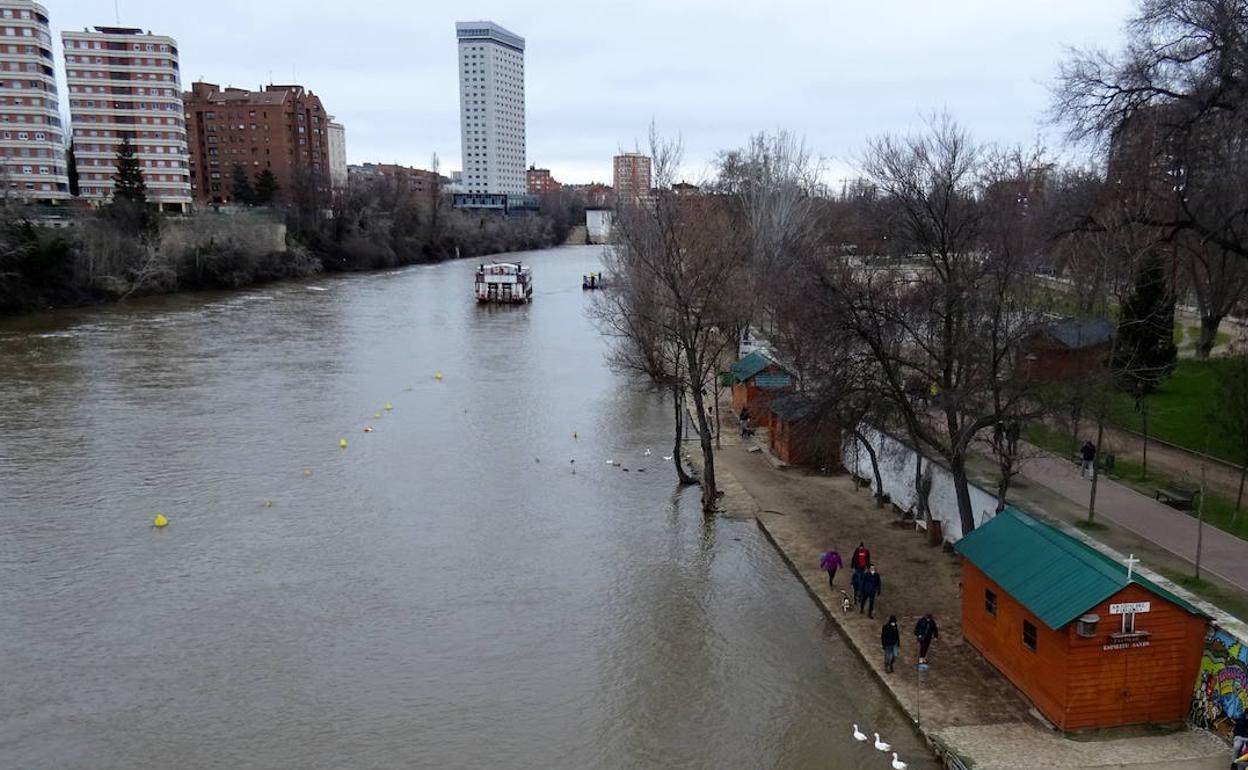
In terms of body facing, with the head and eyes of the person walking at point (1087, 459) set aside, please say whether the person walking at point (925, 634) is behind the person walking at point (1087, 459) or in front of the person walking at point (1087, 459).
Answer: behind

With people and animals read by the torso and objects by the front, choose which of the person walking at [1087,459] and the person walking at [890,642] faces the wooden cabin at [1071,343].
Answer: the person walking at [1087,459]

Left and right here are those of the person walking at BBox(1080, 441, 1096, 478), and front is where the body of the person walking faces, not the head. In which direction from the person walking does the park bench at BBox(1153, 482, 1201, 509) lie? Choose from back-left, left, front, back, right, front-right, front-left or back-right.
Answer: back-right

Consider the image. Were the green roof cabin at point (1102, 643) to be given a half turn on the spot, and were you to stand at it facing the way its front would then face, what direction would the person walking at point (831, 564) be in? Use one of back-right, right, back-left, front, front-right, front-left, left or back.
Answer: front

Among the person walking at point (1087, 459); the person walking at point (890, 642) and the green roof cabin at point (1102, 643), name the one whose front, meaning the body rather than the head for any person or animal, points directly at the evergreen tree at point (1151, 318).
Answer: the person walking at point (1087, 459)

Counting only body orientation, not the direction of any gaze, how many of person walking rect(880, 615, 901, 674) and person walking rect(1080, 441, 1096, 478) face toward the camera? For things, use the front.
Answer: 1

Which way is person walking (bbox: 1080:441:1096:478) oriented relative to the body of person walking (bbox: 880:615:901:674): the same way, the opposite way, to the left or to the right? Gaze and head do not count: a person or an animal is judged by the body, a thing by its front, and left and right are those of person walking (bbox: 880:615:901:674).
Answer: the opposite way

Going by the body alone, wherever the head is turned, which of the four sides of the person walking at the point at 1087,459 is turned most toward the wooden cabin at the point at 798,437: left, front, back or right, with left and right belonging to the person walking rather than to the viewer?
left

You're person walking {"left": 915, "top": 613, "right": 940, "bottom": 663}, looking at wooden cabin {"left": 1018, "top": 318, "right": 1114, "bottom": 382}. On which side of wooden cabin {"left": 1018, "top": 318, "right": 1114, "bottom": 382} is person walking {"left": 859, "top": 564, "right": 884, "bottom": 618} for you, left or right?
left

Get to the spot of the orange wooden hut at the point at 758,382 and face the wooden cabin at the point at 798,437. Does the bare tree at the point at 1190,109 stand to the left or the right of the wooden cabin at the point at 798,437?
left

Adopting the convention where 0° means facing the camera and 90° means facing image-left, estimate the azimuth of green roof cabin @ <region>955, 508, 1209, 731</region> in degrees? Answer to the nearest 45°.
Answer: approximately 315°
